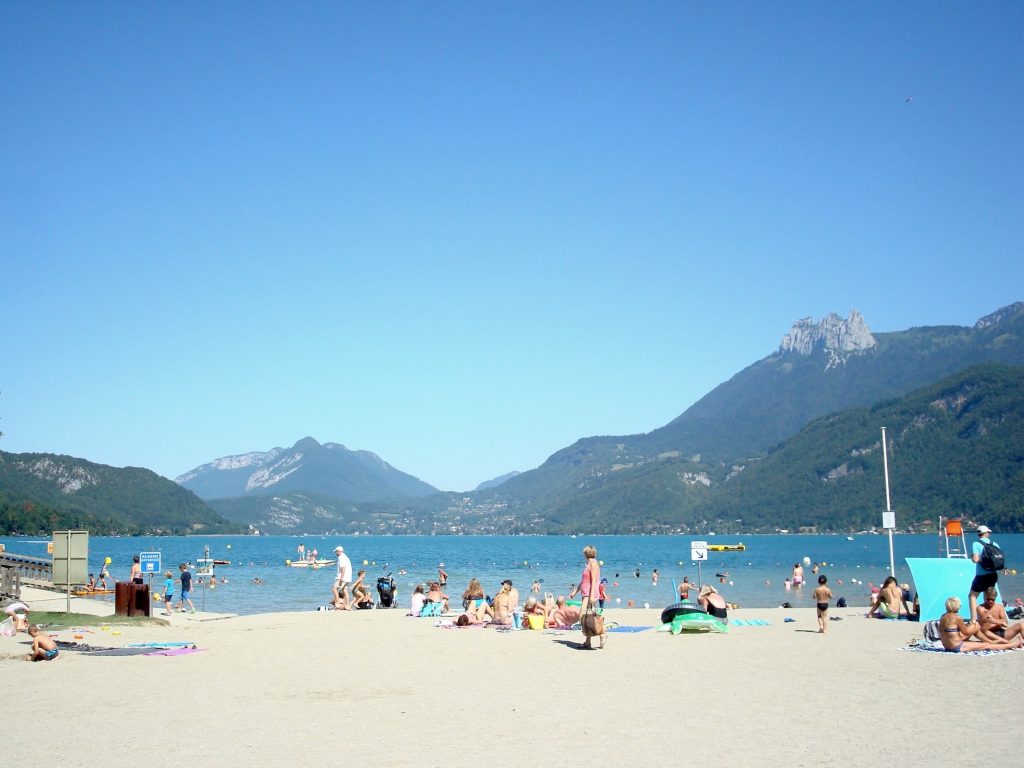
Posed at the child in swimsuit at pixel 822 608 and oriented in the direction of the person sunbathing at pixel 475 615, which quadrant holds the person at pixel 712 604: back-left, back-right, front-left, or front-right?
front-right

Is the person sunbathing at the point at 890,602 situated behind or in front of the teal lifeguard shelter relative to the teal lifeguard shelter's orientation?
in front

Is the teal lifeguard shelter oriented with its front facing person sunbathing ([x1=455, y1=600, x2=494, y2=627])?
no

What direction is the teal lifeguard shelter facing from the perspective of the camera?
away from the camera

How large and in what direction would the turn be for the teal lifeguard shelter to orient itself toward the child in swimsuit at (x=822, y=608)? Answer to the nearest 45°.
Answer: approximately 90° to its left

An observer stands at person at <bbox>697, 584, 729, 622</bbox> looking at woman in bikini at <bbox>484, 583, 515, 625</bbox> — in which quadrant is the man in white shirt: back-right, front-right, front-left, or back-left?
front-right
